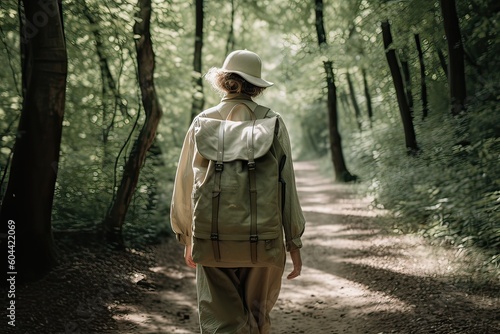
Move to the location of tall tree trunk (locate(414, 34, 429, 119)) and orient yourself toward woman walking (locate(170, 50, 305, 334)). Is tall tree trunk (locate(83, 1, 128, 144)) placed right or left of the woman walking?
right

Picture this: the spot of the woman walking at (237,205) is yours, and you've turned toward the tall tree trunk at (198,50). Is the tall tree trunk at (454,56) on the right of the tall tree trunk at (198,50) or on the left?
right

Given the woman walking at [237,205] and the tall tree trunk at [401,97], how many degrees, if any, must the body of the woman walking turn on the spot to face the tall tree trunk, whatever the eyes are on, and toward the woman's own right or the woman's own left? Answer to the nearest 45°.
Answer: approximately 45° to the woman's own right

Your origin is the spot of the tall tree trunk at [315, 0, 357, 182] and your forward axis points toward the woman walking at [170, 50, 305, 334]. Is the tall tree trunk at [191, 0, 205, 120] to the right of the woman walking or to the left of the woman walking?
right

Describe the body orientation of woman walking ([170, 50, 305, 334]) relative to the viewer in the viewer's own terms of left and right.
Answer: facing away from the viewer

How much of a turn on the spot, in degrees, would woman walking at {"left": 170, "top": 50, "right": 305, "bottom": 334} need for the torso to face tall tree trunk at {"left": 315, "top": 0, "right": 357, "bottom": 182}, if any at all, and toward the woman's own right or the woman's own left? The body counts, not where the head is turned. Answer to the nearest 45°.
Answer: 0° — they already face it
